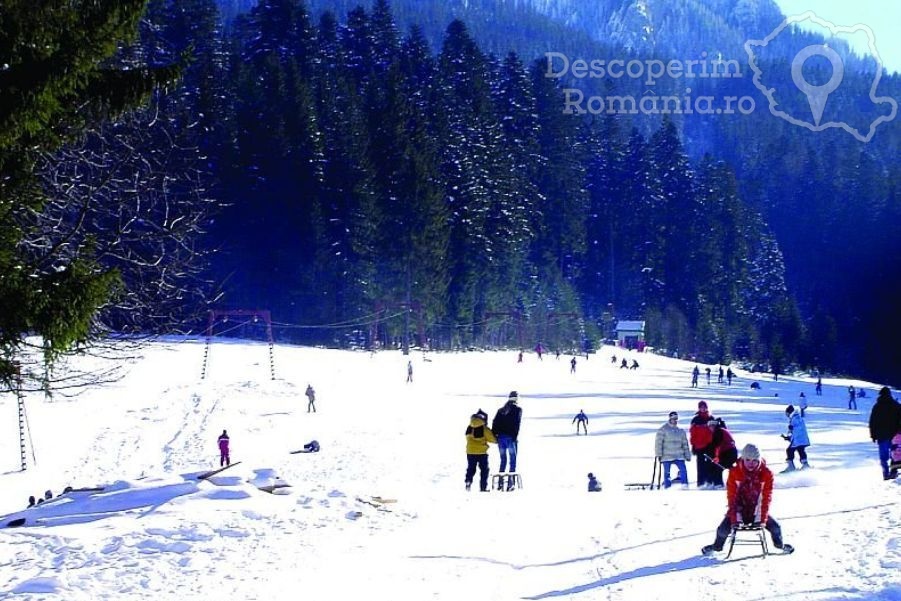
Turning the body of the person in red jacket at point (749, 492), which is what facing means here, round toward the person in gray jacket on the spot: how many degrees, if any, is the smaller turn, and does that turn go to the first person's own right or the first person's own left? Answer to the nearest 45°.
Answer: approximately 180°

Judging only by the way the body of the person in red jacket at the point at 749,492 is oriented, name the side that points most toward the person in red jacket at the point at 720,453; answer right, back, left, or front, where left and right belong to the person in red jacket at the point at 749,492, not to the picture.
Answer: back

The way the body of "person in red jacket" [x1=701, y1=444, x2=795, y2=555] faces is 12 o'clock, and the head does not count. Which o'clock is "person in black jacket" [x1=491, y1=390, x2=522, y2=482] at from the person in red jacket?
The person in black jacket is roughly at 5 o'clock from the person in red jacket.

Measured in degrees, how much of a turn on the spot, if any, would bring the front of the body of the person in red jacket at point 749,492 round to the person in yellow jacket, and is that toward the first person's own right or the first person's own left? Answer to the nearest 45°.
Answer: approximately 135° to the first person's own right

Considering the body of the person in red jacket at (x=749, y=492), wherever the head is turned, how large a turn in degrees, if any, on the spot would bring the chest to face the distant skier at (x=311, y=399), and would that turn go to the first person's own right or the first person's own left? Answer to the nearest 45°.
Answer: approximately 135° to the first person's own right

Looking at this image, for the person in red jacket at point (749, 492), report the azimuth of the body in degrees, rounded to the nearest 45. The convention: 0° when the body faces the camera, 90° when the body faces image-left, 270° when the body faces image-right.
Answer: approximately 0°
